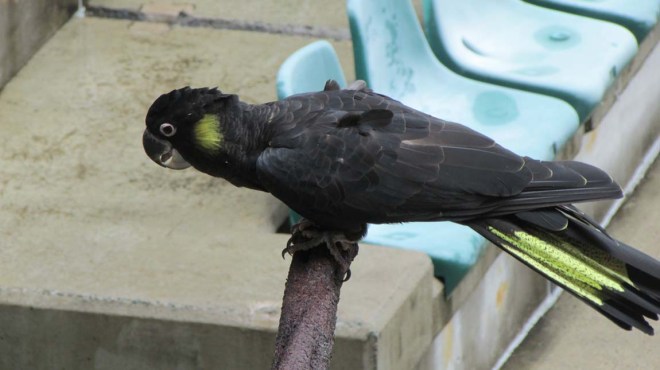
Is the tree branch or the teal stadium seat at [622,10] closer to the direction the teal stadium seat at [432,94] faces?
the tree branch

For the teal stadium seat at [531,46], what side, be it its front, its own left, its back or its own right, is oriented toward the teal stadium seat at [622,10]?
left

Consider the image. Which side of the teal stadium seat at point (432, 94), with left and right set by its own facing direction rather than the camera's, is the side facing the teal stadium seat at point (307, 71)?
right

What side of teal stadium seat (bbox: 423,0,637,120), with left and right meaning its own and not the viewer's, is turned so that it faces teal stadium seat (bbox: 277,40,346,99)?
right
